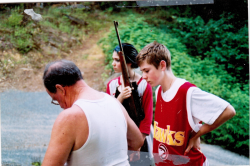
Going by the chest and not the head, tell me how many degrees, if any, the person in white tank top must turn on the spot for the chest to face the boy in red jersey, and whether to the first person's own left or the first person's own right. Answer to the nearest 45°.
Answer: approximately 90° to the first person's own right

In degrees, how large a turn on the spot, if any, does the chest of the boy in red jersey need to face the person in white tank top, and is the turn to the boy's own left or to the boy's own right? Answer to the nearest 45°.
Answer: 0° — they already face them

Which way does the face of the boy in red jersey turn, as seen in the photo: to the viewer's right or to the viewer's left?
to the viewer's left

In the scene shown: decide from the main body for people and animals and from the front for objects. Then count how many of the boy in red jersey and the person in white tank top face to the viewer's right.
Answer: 0
